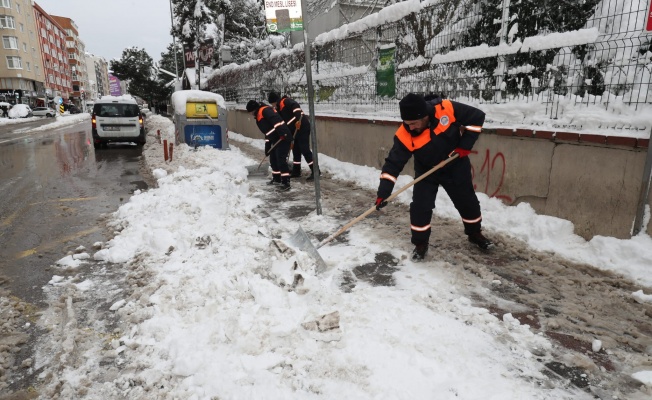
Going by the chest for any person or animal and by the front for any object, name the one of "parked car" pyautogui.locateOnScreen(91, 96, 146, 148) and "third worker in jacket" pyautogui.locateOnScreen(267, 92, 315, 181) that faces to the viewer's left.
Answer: the third worker in jacket

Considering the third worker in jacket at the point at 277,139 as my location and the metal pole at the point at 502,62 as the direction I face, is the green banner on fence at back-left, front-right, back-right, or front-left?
front-left

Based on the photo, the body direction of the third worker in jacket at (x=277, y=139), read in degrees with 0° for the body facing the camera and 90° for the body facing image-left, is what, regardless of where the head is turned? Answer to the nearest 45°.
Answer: approximately 90°

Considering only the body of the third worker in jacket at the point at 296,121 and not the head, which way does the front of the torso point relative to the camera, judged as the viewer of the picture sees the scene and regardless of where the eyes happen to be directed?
to the viewer's left

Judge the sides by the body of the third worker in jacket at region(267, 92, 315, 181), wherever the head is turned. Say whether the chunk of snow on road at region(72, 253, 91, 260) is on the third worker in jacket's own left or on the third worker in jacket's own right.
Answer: on the third worker in jacket's own left

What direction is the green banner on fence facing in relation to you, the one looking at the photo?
facing the viewer and to the left of the viewer

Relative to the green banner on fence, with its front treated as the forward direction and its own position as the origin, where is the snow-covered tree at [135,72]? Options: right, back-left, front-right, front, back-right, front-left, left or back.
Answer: right

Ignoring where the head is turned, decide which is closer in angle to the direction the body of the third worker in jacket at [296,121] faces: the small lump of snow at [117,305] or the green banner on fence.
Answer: the small lump of snow
